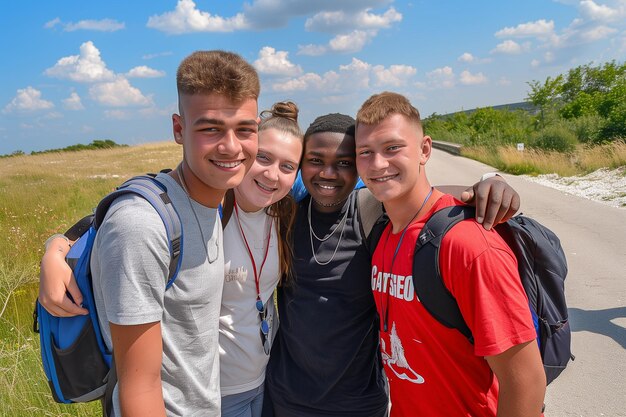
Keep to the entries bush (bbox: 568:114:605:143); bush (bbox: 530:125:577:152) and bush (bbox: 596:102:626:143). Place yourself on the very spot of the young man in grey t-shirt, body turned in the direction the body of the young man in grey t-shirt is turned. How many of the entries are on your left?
3

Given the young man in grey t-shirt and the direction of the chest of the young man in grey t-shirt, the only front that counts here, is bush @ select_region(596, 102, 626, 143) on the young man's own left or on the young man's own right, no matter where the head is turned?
on the young man's own left

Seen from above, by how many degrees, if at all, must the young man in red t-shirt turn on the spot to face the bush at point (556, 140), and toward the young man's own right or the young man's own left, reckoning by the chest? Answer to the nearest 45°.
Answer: approximately 135° to the young man's own right

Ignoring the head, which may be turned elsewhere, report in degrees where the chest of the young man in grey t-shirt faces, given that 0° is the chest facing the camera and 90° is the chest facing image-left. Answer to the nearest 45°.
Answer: approximately 315°

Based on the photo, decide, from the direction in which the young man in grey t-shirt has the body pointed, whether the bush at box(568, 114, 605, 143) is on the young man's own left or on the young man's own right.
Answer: on the young man's own left

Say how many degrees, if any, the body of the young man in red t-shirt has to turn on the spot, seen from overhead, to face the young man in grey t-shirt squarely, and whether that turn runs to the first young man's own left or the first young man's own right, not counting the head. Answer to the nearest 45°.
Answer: approximately 45° to the first young man's own right

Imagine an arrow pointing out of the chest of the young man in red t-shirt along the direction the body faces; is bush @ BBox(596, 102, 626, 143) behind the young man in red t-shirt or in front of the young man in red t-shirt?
behind

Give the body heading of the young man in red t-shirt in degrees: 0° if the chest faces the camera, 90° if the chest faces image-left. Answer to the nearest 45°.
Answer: approximately 45°

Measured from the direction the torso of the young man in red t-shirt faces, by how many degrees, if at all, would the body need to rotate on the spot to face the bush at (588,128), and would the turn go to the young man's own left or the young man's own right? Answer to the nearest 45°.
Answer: approximately 135° to the young man's own right

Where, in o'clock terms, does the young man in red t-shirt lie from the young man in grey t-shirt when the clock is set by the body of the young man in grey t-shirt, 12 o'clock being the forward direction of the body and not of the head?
The young man in red t-shirt is roughly at 11 o'clock from the young man in grey t-shirt.
